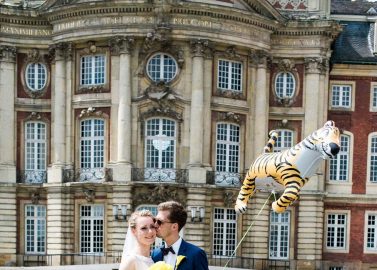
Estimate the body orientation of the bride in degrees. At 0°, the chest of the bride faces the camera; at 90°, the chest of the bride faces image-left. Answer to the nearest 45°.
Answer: approximately 315°

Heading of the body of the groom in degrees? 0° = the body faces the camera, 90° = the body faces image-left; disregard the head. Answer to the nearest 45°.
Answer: approximately 45°

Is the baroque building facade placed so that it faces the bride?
yes

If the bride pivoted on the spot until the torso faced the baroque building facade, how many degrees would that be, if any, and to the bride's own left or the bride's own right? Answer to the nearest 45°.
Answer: approximately 135° to the bride's own left
